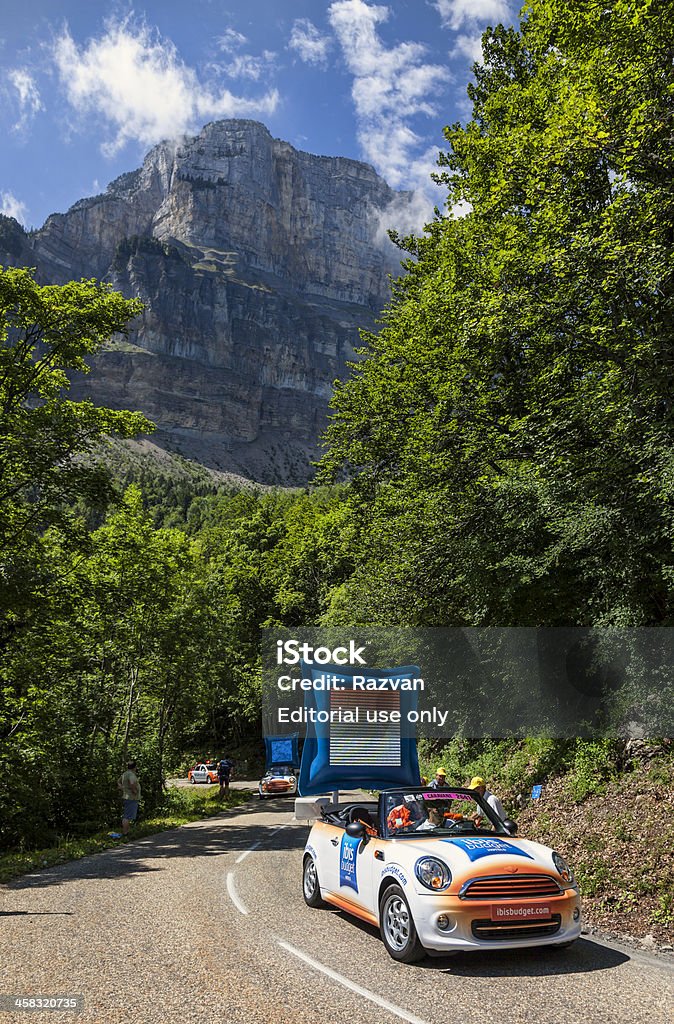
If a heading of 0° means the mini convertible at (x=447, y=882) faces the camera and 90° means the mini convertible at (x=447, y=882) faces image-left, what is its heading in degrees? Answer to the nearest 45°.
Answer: approximately 315°

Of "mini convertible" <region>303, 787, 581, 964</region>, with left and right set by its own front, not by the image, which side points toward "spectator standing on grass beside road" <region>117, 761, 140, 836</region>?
back
